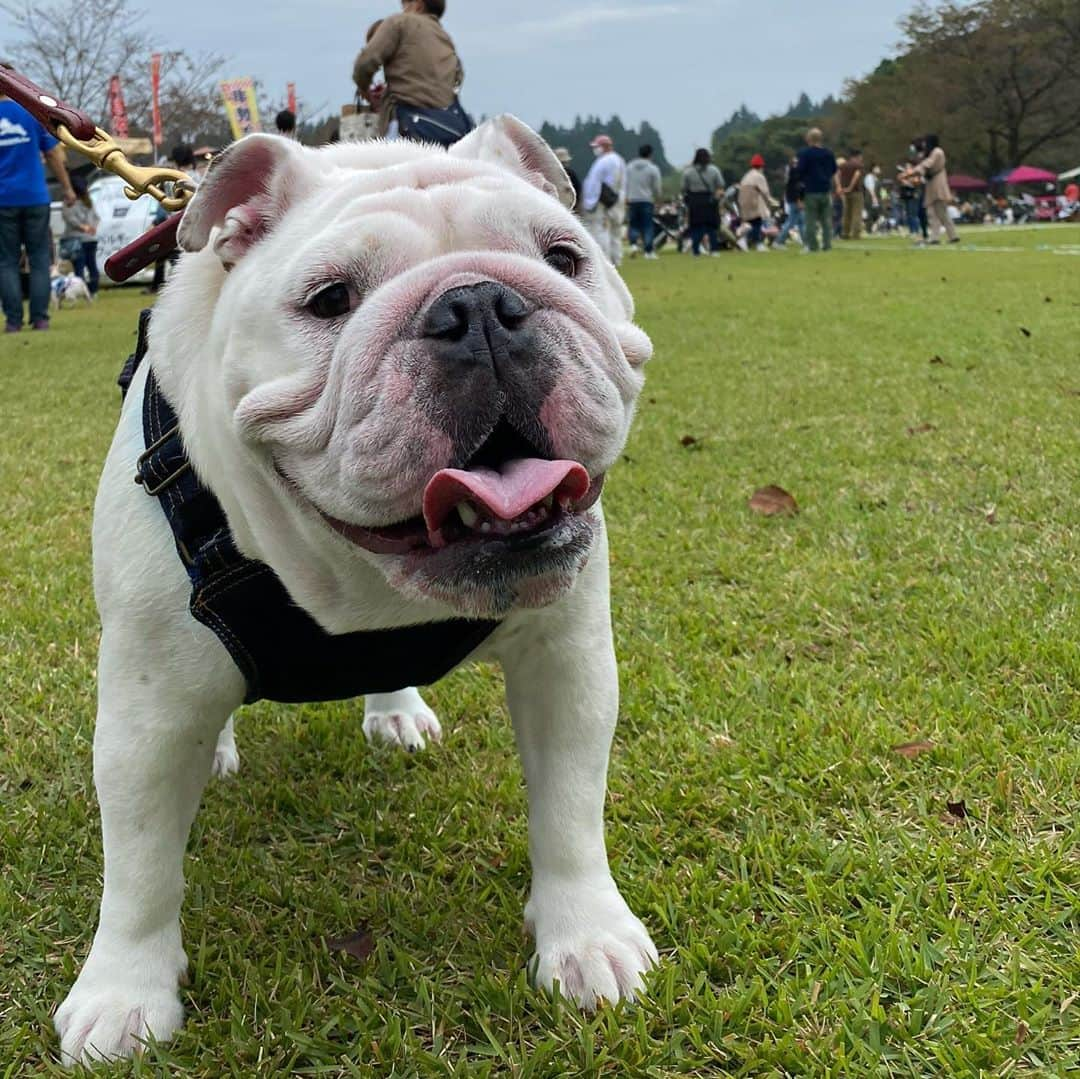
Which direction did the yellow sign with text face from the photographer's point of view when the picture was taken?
facing the viewer

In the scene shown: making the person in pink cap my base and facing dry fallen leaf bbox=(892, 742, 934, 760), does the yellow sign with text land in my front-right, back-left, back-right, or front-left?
back-right

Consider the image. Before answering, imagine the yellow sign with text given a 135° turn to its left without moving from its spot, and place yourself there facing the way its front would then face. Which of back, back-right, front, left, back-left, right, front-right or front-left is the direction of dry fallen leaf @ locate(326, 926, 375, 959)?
back-right

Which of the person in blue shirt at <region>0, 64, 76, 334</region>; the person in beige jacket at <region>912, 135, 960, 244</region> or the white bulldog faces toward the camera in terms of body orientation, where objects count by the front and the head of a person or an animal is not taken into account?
the white bulldog

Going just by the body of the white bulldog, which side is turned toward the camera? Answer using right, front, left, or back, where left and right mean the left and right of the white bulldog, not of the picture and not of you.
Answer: front

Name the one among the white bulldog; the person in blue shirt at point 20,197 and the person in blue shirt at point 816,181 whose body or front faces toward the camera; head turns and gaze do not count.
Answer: the white bulldog

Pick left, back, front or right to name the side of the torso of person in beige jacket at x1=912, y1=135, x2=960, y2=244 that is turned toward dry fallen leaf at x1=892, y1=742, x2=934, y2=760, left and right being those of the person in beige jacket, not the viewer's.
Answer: left

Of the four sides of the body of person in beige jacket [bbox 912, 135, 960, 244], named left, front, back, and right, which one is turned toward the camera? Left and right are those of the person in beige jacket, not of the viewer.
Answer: left

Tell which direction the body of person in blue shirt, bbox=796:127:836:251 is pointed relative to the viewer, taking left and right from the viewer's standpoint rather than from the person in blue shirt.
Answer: facing away from the viewer

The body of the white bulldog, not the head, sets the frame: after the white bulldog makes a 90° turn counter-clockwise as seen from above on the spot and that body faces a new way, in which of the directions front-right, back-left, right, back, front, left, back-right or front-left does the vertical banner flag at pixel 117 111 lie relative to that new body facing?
left

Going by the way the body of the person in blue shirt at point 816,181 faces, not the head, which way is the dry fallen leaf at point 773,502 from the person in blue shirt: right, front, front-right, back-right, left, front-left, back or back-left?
back

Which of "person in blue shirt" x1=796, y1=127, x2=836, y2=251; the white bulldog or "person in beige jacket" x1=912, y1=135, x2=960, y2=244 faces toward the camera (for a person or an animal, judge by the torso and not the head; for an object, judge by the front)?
the white bulldog
